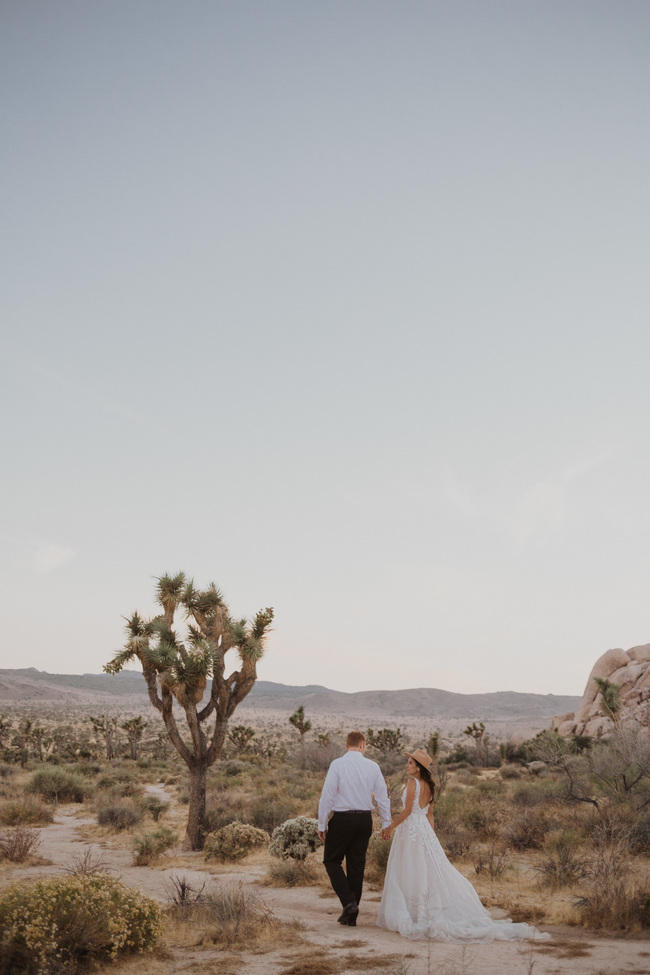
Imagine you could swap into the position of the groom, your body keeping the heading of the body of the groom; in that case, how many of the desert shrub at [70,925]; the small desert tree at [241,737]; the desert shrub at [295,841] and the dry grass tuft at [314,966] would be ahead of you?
2

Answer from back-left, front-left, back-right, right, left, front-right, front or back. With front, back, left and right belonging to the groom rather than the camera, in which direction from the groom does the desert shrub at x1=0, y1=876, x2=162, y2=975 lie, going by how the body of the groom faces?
back-left

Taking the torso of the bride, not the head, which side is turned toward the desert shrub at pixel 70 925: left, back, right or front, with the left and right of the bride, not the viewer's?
left

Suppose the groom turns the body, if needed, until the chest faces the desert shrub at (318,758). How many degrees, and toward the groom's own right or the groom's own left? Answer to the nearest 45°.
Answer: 0° — they already face it

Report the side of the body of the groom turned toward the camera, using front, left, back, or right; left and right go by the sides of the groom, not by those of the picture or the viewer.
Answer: back

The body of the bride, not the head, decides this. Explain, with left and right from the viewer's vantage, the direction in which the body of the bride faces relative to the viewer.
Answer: facing away from the viewer and to the left of the viewer

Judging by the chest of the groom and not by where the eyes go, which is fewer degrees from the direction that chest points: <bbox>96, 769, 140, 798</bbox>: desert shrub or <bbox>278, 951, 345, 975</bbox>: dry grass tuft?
the desert shrub

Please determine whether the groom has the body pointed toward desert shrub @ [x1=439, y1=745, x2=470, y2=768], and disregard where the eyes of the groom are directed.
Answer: yes

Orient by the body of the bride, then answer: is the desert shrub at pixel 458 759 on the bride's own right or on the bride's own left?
on the bride's own right
